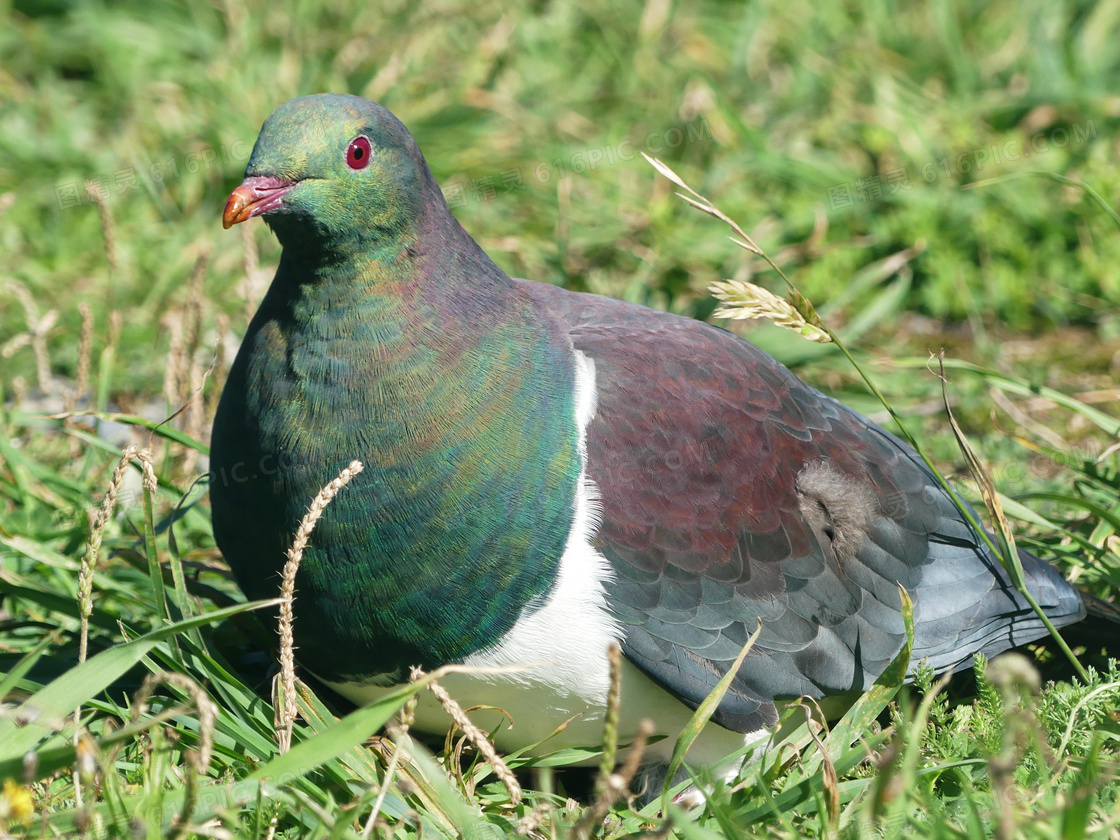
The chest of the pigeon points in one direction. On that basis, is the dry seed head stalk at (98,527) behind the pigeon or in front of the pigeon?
in front

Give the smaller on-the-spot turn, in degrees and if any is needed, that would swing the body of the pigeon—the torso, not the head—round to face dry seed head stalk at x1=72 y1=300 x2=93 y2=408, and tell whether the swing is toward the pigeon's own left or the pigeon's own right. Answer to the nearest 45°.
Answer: approximately 90° to the pigeon's own right

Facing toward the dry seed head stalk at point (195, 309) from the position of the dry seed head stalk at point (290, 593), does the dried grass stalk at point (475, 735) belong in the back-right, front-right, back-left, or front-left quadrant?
back-right

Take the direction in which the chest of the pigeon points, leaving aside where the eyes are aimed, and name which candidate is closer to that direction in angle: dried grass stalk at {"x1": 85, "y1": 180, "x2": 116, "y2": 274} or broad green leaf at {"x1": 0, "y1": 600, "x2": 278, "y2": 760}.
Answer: the broad green leaf

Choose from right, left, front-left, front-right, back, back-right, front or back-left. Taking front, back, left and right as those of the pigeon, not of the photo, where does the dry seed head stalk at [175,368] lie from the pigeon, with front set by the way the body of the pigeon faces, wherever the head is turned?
right

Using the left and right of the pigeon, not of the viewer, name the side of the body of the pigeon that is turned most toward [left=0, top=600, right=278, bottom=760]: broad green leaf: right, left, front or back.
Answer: front

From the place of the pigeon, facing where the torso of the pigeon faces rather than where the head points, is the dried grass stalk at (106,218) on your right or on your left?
on your right

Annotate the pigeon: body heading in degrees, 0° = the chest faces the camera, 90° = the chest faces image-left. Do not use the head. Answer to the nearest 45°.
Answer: approximately 45°
